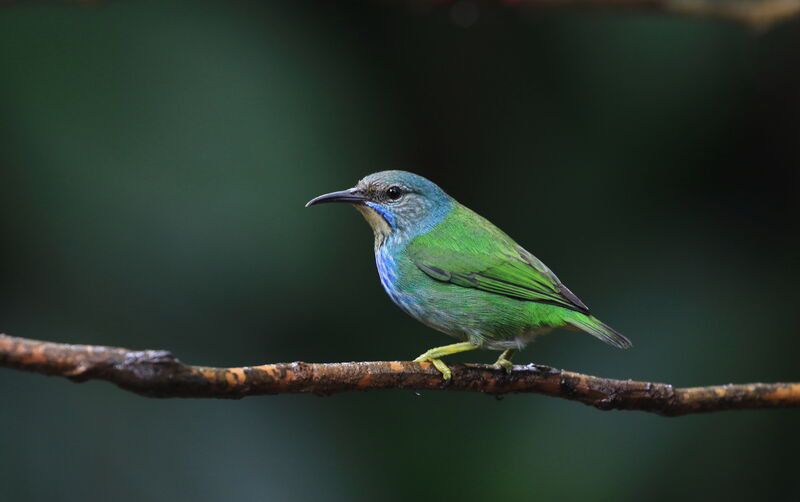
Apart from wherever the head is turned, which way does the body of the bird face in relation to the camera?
to the viewer's left
